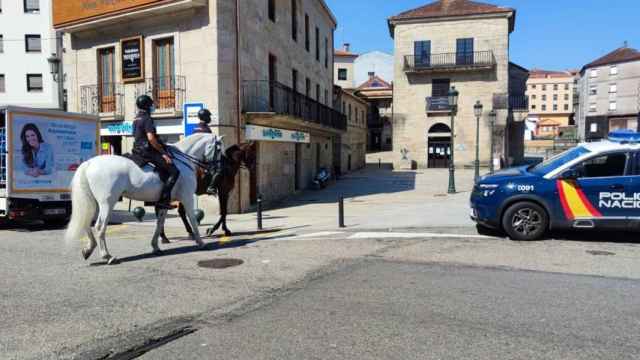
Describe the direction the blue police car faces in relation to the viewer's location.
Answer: facing to the left of the viewer

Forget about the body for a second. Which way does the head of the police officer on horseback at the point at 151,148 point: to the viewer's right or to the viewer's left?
to the viewer's right

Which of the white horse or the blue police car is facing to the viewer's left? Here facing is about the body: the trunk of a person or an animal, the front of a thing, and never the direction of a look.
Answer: the blue police car

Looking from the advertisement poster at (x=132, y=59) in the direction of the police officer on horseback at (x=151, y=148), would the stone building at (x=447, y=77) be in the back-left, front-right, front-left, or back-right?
back-left

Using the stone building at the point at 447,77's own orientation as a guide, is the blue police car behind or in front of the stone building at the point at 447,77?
in front

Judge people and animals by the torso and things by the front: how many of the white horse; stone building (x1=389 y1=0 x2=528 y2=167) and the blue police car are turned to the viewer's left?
1

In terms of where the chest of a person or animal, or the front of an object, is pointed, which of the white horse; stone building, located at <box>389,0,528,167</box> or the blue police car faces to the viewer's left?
the blue police car

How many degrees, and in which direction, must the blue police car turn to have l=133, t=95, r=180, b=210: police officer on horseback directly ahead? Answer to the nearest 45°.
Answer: approximately 45° to its left

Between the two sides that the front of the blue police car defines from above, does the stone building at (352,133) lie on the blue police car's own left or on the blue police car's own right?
on the blue police car's own right

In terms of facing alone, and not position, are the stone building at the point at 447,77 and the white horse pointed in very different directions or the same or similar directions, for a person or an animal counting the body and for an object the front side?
very different directions

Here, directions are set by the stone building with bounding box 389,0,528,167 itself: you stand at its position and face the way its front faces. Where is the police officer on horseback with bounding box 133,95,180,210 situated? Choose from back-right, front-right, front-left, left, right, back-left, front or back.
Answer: front

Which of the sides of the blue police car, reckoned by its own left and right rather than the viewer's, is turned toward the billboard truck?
front

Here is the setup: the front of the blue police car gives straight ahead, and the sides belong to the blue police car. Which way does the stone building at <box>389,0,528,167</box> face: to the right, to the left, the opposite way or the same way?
to the left

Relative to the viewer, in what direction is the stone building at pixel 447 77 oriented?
toward the camera
